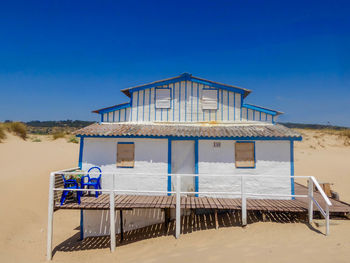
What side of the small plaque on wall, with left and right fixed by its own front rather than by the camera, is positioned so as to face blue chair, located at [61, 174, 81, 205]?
right
